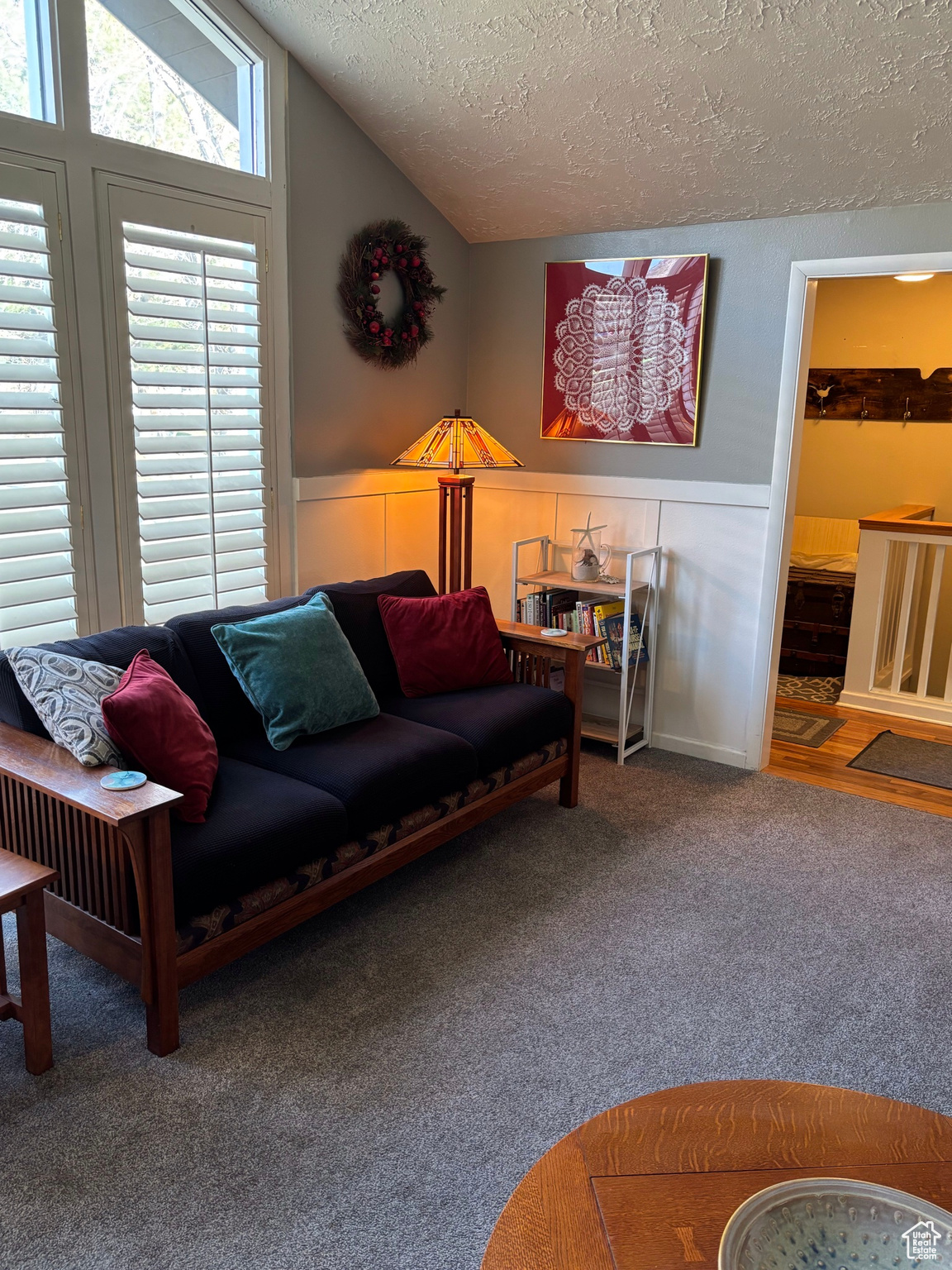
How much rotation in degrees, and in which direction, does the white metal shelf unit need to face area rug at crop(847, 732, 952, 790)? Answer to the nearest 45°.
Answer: approximately 135° to its left

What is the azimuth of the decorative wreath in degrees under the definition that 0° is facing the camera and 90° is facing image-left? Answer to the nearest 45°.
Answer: approximately 315°

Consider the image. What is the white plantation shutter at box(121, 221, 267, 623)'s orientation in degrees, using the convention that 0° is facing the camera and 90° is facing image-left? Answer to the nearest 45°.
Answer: approximately 315°

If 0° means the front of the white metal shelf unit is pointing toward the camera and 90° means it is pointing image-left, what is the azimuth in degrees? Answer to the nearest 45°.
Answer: approximately 45°

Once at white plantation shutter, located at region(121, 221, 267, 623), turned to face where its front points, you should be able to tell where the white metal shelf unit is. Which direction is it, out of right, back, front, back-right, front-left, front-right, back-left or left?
front-left

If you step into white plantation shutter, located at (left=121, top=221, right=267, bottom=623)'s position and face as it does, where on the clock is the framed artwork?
The framed artwork is roughly at 10 o'clock from the white plantation shutter.

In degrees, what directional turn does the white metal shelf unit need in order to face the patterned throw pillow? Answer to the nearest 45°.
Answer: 0° — it already faces it

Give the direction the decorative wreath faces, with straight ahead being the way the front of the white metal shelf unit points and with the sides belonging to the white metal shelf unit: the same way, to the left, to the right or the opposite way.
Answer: to the left

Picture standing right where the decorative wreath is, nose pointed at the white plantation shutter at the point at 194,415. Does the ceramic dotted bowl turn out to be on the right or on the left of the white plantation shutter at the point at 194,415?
left

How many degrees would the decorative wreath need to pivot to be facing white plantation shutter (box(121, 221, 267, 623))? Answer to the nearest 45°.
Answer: approximately 90° to its right
